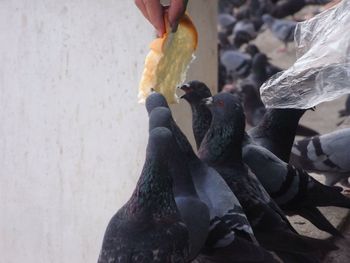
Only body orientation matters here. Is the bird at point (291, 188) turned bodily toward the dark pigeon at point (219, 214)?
no

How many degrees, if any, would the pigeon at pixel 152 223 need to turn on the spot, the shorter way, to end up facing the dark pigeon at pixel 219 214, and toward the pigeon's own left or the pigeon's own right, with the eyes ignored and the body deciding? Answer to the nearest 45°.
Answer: approximately 45° to the pigeon's own right

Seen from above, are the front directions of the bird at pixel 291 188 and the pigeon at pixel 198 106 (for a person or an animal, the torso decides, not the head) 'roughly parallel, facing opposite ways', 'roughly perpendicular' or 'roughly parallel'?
roughly parallel

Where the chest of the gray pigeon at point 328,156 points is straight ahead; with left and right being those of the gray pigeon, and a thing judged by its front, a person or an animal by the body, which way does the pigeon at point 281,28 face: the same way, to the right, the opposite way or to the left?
the opposite way

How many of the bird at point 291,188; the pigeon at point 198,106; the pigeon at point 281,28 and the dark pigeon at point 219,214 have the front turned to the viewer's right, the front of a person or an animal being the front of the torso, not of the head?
0

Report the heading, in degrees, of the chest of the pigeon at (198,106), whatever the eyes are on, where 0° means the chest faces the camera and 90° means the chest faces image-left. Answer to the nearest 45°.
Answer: approximately 90°

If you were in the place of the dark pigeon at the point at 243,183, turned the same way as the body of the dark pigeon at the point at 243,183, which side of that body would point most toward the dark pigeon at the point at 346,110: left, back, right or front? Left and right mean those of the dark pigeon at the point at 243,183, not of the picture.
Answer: right

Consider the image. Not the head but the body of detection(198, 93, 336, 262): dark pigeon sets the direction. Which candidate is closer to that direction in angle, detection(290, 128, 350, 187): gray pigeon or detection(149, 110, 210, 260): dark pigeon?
the dark pigeon

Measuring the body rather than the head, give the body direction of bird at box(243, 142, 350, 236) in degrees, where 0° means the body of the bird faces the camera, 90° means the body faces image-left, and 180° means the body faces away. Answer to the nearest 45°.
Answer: approximately 90°
